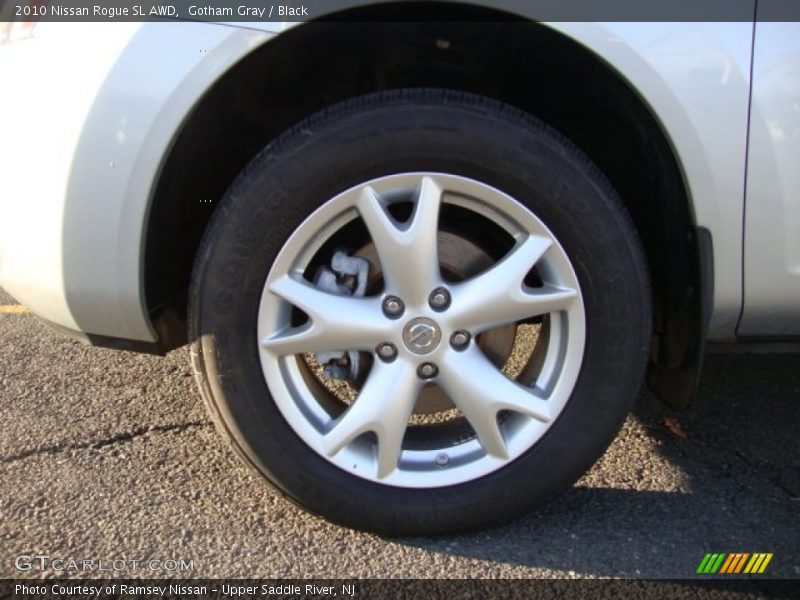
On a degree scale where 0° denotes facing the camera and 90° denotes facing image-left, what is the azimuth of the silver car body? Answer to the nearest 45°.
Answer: approximately 90°
